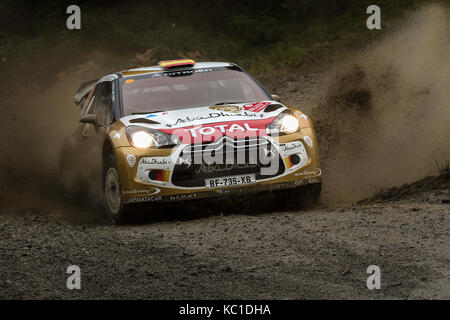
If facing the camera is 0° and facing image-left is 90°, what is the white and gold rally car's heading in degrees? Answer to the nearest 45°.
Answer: approximately 315°
